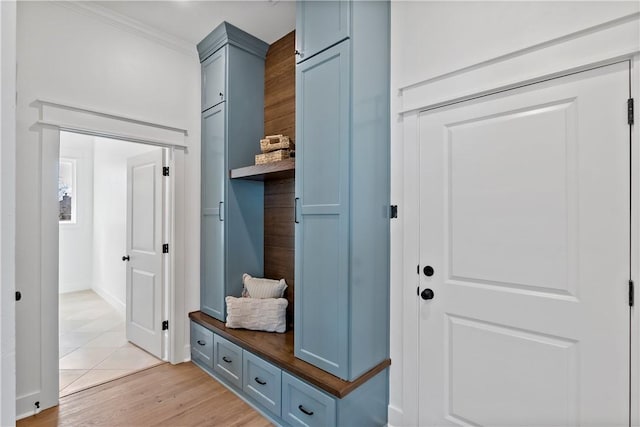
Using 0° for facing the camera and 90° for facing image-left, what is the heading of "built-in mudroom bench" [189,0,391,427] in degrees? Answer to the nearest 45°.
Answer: approximately 45°
